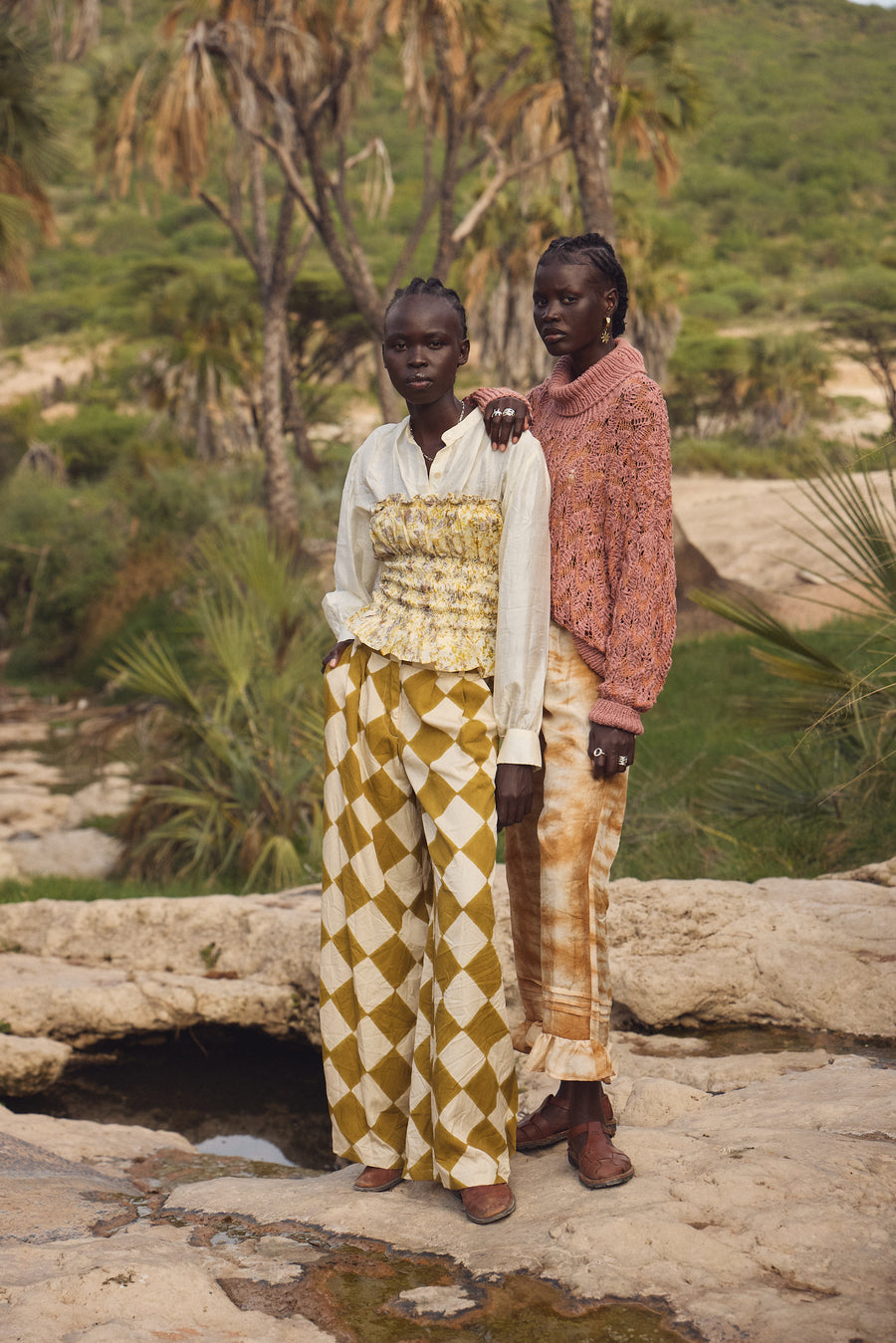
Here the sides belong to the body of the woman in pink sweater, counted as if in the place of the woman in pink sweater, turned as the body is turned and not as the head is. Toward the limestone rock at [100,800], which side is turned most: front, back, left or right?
right

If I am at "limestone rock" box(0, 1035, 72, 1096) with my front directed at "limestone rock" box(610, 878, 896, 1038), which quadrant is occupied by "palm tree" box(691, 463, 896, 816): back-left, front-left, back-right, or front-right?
front-left

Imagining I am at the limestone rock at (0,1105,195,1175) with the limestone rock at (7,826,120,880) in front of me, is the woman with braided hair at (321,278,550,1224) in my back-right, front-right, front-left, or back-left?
back-right

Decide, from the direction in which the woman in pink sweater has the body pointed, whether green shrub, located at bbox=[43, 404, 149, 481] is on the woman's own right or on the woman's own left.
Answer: on the woman's own right

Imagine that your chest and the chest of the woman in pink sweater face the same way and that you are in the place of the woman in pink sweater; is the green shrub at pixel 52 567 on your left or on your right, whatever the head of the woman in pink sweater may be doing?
on your right

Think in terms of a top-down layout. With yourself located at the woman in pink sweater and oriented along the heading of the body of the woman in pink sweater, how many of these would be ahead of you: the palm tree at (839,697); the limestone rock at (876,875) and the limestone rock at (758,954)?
0

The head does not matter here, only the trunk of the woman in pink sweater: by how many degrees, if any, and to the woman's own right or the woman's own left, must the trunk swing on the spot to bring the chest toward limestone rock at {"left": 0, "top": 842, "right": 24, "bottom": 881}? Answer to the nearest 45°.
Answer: approximately 90° to the woman's own right

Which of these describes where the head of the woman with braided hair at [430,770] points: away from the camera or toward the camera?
toward the camera

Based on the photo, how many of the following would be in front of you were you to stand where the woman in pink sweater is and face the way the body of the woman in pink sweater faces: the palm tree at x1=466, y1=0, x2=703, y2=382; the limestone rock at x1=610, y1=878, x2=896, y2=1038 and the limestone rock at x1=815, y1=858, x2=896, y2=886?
0

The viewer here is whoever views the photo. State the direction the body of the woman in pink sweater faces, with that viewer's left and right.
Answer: facing the viewer and to the left of the viewer

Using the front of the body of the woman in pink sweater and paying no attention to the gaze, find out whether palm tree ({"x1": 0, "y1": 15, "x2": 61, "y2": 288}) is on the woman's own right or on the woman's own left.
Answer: on the woman's own right
